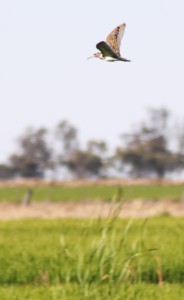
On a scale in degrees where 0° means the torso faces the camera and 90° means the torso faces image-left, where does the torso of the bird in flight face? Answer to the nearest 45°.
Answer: approximately 90°
